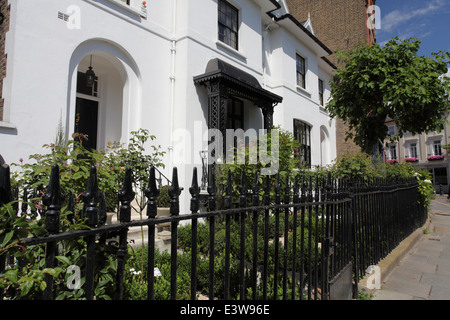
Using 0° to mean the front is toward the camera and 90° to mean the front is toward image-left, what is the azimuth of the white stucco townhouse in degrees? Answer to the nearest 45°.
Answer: approximately 315°

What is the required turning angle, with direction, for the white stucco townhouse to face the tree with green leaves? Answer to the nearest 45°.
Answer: approximately 45° to its left

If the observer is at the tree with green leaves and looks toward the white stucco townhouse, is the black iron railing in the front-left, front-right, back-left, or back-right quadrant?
front-left
